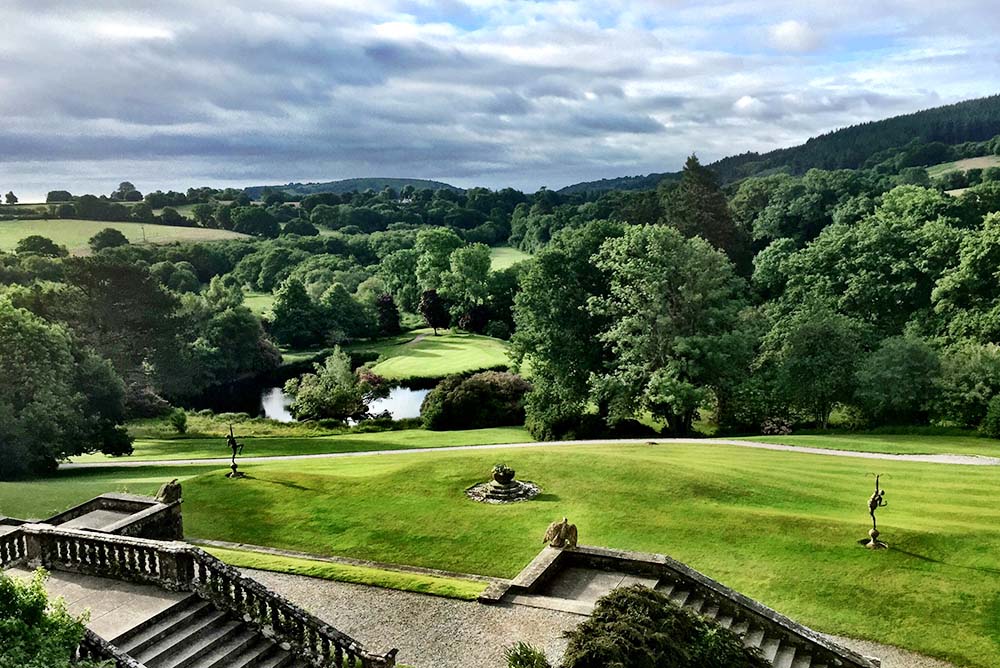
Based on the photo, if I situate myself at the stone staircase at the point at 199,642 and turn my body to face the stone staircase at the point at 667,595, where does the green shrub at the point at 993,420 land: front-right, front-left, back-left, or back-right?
front-left

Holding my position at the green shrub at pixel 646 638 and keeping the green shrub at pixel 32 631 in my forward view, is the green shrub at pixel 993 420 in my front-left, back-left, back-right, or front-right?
back-right

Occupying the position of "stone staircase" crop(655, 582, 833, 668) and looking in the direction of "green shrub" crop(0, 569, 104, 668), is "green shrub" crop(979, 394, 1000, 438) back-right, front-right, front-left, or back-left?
back-right

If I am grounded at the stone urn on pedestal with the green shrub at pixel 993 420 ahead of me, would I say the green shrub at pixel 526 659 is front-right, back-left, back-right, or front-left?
back-right

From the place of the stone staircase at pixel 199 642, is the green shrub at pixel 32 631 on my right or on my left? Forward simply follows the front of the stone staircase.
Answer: on my right

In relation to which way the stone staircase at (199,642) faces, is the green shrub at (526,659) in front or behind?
in front

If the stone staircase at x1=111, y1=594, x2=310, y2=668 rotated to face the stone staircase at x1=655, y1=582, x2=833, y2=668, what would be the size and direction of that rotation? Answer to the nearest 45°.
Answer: approximately 45° to its left

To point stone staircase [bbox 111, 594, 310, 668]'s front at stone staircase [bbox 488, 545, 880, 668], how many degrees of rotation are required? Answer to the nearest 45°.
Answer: approximately 45° to its left

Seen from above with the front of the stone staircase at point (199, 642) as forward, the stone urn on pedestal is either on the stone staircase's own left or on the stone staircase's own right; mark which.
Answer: on the stone staircase's own left

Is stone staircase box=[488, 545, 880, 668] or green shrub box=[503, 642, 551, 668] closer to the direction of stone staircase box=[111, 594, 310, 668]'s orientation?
the green shrub
